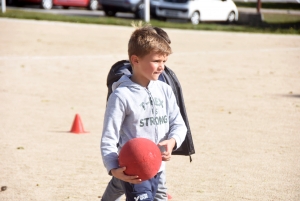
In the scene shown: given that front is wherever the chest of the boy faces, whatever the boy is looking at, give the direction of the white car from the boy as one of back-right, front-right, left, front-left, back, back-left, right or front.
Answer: back-left

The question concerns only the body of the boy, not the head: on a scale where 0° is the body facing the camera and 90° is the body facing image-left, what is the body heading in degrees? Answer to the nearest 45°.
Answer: approximately 315°

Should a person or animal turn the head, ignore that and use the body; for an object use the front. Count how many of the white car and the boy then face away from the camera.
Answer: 0

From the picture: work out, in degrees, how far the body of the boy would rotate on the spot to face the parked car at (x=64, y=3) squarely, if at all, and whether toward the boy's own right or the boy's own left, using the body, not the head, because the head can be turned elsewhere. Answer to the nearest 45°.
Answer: approximately 135° to the boy's own left

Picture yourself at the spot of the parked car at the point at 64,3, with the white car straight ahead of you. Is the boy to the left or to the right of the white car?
right
